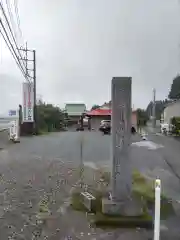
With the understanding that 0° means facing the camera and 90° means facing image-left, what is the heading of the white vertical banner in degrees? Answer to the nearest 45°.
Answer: approximately 0°

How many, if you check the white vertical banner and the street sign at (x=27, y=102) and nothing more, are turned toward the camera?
2

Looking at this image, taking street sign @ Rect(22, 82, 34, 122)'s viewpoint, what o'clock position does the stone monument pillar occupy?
The stone monument pillar is roughly at 12 o'clock from the street sign.

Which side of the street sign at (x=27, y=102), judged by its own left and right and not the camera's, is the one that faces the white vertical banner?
front

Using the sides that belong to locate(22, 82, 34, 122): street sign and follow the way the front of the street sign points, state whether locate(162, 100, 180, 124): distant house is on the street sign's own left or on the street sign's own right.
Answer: on the street sign's own left

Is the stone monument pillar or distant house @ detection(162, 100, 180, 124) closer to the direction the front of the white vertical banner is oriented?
the stone monument pillar

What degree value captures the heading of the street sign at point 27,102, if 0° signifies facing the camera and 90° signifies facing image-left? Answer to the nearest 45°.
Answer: approximately 0°

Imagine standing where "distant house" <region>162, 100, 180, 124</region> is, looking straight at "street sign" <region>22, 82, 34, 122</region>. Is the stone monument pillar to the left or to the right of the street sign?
left

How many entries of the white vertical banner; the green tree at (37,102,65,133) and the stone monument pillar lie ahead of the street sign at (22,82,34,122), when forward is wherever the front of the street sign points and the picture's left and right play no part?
2
